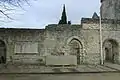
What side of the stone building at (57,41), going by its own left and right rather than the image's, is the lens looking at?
front
